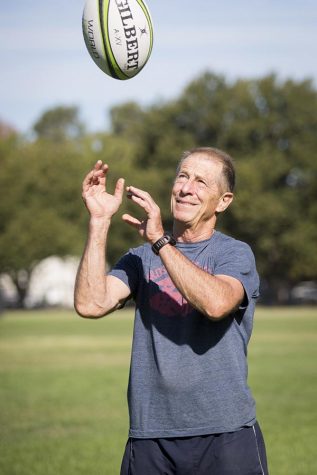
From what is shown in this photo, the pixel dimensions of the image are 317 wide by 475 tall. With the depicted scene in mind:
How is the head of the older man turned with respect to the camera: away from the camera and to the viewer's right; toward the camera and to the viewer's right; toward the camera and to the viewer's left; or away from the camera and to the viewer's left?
toward the camera and to the viewer's left

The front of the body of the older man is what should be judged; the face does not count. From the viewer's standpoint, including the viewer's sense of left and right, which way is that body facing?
facing the viewer and to the left of the viewer
